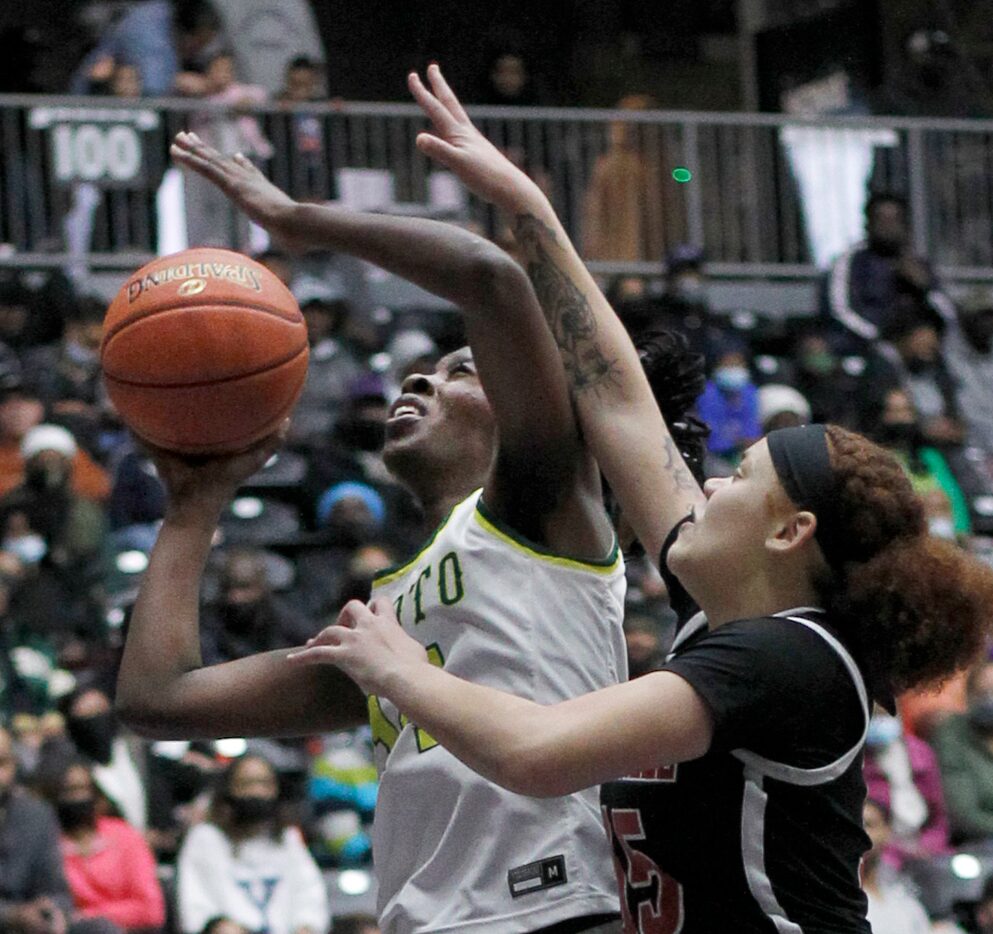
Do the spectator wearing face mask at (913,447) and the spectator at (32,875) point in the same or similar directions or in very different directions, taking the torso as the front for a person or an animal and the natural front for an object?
same or similar directions

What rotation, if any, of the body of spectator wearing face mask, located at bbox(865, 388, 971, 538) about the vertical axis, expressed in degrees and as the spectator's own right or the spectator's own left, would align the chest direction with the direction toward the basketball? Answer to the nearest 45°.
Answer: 0° — they already face it

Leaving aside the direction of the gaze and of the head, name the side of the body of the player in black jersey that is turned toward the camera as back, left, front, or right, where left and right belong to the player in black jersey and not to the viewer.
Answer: left

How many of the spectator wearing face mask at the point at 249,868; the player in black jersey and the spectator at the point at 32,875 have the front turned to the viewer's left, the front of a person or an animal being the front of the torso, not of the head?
1

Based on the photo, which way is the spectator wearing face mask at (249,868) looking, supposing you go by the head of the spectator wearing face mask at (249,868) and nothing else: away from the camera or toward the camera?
toward the camera

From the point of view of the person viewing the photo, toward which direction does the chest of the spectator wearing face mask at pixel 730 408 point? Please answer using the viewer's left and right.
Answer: facing the viewer

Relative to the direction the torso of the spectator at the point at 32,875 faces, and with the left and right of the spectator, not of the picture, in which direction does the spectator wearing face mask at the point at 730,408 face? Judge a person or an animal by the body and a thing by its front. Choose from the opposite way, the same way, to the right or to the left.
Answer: the same way

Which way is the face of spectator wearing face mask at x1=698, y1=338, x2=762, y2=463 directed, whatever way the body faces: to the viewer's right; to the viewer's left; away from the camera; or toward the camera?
toward the camera

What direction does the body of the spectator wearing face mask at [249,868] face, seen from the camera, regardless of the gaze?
toward the camera

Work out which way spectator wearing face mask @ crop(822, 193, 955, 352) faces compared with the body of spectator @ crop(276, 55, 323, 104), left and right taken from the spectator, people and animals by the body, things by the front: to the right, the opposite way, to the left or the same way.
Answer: the same way

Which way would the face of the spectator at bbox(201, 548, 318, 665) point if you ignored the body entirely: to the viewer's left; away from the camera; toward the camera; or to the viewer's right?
toward the camera

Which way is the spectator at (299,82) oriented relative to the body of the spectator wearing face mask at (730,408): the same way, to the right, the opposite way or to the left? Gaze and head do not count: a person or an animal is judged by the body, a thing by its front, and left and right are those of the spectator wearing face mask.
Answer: the same way

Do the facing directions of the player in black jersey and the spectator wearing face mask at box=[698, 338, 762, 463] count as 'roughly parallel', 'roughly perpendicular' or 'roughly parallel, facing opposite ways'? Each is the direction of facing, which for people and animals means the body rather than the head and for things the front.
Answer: roughly perpendicular

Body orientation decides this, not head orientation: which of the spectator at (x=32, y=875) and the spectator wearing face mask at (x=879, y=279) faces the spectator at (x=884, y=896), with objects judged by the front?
the spectator wearing face mask

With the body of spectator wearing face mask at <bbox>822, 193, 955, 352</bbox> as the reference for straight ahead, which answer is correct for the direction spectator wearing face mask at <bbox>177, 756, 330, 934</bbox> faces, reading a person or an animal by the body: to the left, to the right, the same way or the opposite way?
the same way

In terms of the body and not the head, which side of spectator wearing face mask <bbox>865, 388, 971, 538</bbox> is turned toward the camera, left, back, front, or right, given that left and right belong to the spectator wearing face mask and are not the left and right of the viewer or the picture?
front

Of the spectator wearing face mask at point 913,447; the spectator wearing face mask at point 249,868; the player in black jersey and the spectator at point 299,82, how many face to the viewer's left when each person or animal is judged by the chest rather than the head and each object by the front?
1
